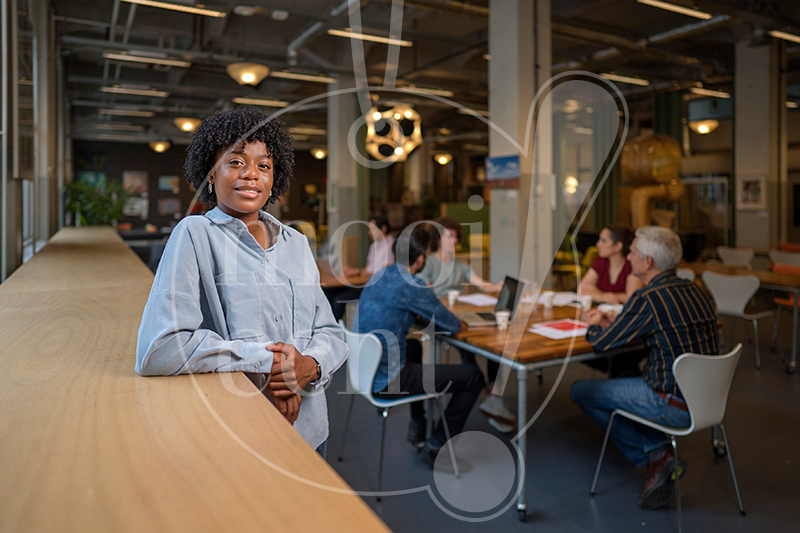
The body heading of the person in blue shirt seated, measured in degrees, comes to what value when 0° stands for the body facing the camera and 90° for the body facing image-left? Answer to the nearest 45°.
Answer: approximately 225°

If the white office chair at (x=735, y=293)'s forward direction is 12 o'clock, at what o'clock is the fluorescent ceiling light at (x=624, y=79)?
The fluorescent ceiling light is roughly at 10 o'clock from the white office chair.

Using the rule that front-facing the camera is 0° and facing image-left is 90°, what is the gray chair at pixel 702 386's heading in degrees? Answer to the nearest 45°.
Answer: approximately 135°

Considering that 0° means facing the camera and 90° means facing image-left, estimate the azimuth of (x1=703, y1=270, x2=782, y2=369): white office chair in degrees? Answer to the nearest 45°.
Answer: approximately 225°

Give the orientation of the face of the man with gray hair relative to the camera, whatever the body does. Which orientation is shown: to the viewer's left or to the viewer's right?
to the viewer's left

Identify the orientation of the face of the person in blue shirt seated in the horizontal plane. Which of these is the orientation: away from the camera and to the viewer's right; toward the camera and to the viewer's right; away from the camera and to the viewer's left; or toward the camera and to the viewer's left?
away from the camera and to the viewer's right

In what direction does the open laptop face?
to the viewer's left
